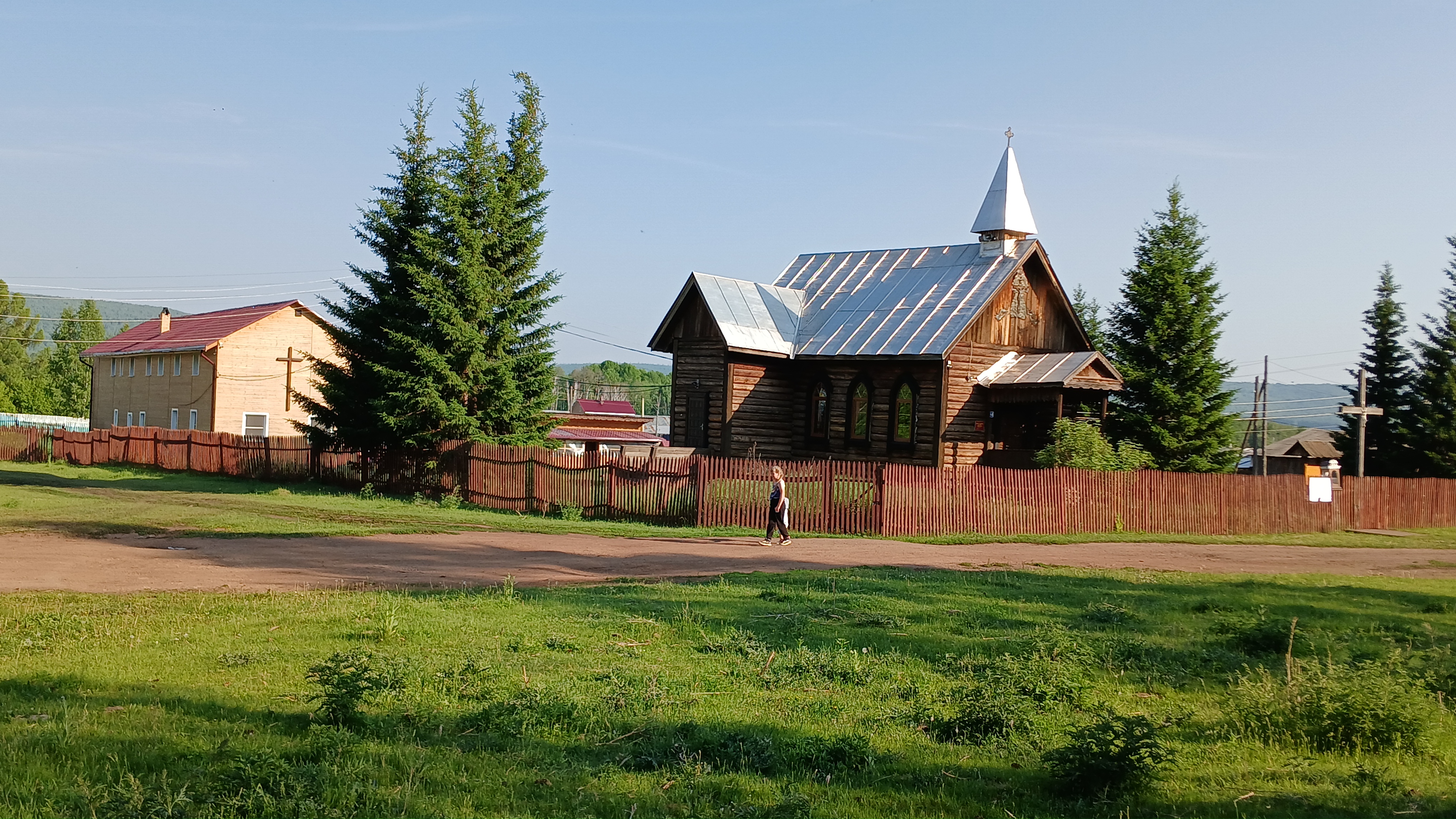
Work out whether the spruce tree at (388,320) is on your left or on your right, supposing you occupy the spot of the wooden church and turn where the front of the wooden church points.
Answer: on your right

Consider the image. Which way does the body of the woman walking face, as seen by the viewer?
to the viewer's left

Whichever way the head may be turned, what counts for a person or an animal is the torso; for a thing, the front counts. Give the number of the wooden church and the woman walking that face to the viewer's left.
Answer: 1

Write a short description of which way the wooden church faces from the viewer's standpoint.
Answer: facing the viewer and to the right of the viewer

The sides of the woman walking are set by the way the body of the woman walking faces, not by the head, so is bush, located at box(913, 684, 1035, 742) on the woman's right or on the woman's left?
on the woman's left

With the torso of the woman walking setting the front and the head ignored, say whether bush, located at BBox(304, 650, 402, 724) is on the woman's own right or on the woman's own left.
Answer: on the woman's own left

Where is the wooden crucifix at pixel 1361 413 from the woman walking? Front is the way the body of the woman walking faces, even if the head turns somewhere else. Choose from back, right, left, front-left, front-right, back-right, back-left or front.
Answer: back-right

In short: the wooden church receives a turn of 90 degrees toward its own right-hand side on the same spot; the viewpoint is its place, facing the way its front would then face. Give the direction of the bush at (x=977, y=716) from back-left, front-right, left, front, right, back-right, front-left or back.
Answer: front-left

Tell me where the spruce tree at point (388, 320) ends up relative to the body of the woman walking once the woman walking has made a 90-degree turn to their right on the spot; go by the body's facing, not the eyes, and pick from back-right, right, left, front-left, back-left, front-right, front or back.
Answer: front-left

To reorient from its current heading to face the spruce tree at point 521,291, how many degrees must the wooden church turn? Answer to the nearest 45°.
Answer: approximately 135° to its right

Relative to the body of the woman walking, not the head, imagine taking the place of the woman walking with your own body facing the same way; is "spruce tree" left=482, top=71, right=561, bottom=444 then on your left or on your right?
on your right

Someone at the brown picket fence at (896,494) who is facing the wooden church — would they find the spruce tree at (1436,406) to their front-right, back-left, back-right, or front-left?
front-right

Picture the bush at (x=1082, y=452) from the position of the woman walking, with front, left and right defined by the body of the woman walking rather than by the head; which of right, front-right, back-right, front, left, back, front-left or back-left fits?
back-right

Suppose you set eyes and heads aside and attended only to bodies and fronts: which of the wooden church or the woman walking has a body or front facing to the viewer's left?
the woman walking
